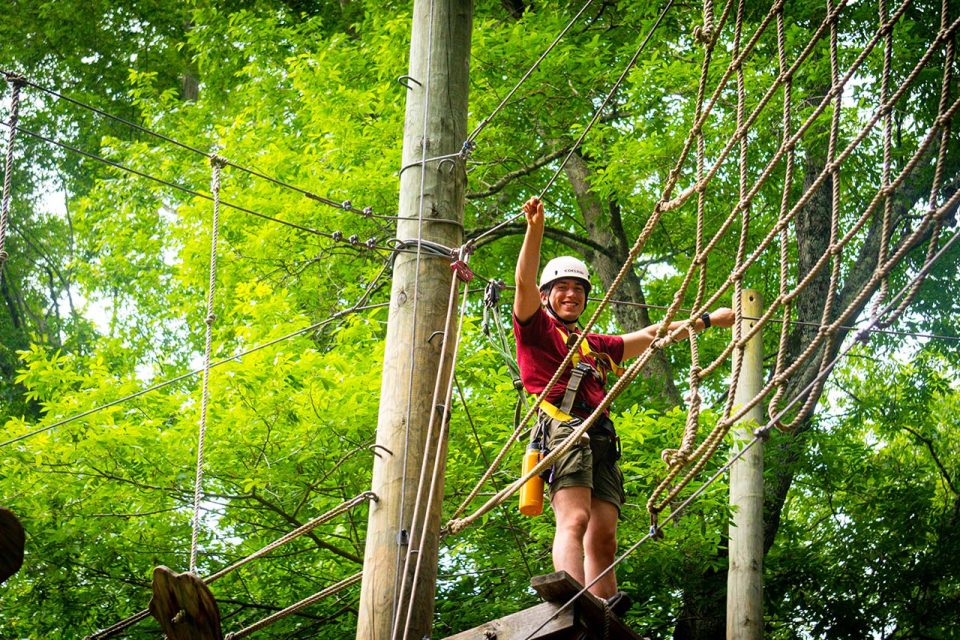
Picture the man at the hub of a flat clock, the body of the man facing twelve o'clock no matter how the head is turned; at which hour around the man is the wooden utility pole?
The wooden utility pole is roughly at 4 o'clock from the man.

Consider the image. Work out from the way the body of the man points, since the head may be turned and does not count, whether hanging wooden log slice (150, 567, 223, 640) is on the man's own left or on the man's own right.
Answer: on the man's own right

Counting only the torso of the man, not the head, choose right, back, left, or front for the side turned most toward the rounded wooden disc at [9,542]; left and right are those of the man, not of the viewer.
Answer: right

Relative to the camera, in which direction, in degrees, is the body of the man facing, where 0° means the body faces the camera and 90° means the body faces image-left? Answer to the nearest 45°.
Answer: approximately 315°

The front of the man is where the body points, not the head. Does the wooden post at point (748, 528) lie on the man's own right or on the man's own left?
on the man's own left
